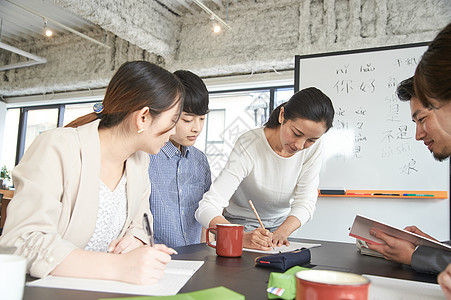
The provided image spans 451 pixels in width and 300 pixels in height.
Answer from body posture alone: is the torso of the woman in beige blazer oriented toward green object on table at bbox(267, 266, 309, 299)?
yes

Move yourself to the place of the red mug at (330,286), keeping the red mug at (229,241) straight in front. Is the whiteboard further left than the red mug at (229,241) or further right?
right

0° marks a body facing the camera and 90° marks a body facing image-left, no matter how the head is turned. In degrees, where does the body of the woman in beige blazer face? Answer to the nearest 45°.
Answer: approximately 315°

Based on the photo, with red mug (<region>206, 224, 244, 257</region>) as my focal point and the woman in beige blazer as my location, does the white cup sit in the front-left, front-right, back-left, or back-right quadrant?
back-right

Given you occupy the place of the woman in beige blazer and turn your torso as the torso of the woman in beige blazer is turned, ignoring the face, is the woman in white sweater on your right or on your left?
on your left

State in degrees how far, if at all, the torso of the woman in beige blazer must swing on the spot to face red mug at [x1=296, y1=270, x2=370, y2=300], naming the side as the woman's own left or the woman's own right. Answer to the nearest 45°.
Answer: approximately 45° to the woman's own right
